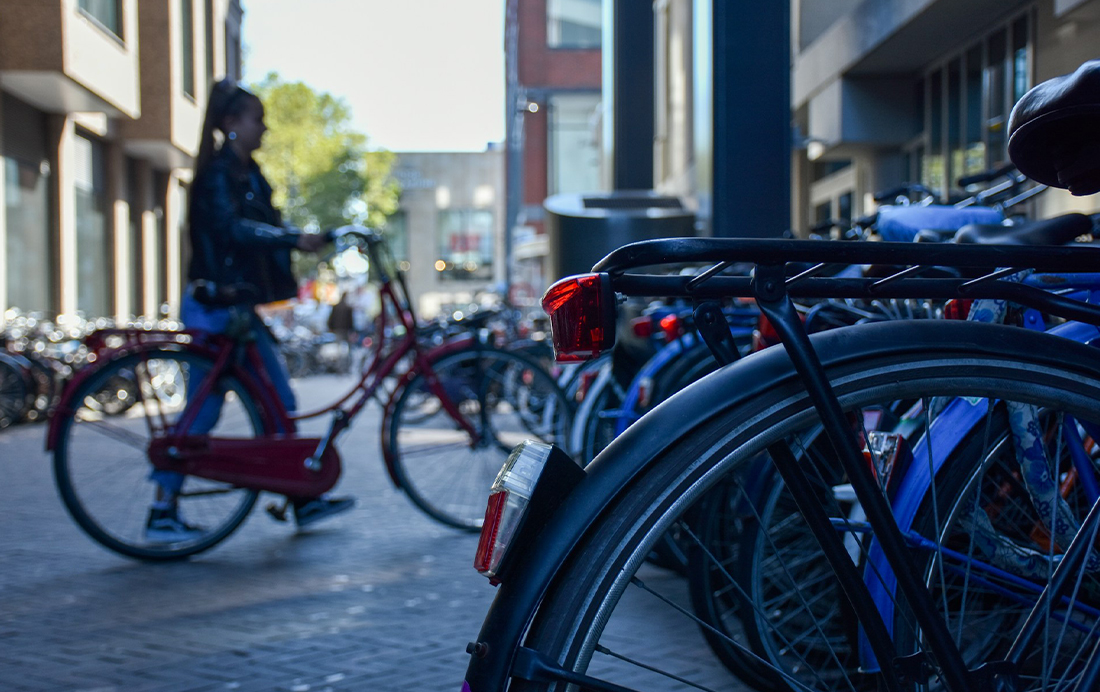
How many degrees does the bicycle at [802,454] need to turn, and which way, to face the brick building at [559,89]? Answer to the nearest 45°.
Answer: approximately 90° to its left

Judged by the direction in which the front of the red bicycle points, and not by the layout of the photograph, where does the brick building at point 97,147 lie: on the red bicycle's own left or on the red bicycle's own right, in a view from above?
on the red bicycle's own left

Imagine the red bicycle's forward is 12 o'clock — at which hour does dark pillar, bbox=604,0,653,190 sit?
The dark pillar is roughly at 10 o'clock from the red bicycle.

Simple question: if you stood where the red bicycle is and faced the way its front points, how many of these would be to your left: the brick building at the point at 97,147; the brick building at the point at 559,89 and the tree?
3

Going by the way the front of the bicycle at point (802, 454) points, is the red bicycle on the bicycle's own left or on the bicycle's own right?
on the bicycle's own left

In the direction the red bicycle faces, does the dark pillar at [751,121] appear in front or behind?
in front

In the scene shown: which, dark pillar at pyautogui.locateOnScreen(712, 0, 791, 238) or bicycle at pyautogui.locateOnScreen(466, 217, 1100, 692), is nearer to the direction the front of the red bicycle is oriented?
the dark pillar

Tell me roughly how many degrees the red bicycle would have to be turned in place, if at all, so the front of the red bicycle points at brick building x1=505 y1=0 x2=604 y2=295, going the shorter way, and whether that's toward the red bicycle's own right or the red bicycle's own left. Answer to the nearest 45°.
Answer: approximately 90° to the red bicycle's own left

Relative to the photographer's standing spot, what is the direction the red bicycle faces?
facing to the right of the viewer

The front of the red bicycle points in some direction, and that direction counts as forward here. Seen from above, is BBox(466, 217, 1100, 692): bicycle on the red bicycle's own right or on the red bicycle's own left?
on the red bicycle's own right

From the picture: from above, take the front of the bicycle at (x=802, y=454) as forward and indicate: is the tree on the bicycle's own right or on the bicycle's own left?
on the bicycle's own left

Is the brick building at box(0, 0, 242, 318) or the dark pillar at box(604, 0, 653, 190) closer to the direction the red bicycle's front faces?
the dark pillar

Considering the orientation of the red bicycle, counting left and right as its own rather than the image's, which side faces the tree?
left
